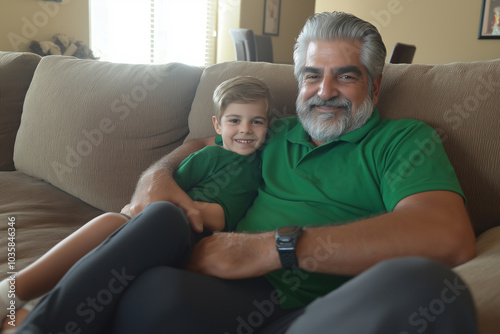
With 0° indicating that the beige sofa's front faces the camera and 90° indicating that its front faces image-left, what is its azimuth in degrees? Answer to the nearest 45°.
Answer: approximately 0°

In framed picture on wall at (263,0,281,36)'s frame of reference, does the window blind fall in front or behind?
in front

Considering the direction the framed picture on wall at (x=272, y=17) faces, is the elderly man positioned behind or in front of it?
in front

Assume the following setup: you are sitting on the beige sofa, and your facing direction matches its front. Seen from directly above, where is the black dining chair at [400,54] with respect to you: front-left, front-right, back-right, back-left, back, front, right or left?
back-left

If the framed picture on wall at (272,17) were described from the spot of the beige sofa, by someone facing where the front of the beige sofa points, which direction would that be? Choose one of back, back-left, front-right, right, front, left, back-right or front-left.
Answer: back

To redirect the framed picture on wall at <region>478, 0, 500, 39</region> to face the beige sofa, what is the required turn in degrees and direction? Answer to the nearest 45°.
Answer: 0° — it already faces it

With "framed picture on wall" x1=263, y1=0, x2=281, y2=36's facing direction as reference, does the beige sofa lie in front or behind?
in front
